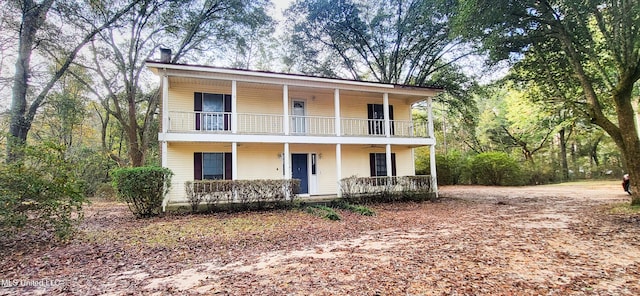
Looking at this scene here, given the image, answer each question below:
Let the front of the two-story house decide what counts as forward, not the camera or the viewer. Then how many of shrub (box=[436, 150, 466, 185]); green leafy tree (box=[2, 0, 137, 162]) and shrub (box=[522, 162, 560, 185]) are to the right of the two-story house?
1

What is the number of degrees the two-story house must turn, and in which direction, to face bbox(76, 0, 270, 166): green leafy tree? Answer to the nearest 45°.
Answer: approximately 135° to its right

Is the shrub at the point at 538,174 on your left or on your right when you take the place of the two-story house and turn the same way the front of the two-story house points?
on your left

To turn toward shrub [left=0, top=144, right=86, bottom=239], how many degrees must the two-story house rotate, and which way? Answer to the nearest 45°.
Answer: approximately 45° to its right

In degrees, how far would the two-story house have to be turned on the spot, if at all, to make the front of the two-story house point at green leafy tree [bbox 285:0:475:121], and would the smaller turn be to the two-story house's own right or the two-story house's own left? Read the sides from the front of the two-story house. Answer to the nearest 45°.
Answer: approximately 135° to the two-story house's own left

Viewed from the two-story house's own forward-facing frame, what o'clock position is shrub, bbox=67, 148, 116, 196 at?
The shrub is roughly at 4 o'clock from the two-story house.

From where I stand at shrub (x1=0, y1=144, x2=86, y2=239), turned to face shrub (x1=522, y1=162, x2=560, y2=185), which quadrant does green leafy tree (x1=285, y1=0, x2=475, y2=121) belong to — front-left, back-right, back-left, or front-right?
front-left

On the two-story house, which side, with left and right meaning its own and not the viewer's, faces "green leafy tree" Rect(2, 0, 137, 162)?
right

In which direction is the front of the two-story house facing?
toward the camera

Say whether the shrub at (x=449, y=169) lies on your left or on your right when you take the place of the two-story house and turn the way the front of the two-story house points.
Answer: on your left

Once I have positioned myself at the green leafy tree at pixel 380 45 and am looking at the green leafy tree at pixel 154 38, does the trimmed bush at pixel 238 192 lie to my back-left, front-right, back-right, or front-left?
front-left

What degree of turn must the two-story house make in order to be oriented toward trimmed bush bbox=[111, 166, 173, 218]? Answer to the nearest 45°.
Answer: approximately 45° to its right
